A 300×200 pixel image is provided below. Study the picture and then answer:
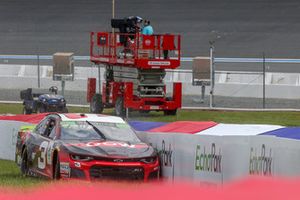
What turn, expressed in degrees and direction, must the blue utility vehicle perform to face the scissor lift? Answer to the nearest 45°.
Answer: approximately 45° to its left

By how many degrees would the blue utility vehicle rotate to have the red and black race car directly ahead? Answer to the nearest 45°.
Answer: approximately 45° to its right

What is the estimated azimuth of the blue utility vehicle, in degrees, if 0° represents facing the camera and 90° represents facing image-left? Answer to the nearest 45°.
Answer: approximately 315°
